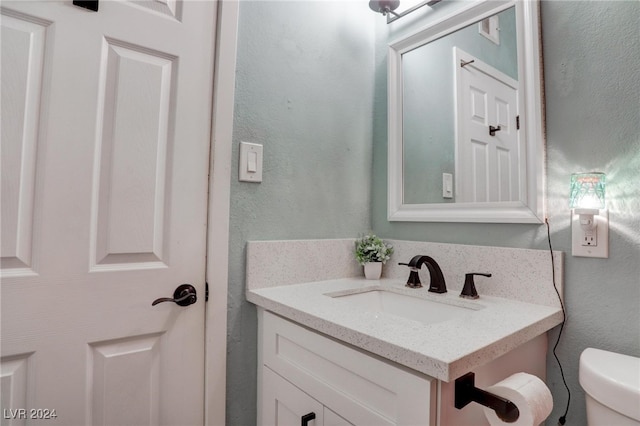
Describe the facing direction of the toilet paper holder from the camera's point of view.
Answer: facing the viewer and to the right of the viewer

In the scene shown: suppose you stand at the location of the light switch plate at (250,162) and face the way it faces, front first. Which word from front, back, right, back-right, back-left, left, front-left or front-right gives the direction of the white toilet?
front

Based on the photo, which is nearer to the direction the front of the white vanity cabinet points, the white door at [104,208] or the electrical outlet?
the white door

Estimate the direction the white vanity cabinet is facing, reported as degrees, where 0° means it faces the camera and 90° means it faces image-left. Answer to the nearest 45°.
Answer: approximately 45°

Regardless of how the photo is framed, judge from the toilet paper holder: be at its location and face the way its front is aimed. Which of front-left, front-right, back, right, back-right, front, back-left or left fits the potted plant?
back

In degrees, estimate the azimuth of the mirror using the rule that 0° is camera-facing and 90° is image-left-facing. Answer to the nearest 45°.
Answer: approximately 45°

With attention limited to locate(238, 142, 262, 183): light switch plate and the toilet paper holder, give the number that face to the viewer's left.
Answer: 0

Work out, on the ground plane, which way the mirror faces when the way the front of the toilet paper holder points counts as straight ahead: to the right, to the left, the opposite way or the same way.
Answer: to the right

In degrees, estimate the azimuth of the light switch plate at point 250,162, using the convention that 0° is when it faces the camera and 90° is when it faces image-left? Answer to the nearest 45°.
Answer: approximately 315°

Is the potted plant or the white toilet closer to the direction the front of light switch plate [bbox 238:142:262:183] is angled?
the white toilet

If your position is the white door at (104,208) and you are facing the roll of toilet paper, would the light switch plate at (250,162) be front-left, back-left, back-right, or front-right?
front-left
